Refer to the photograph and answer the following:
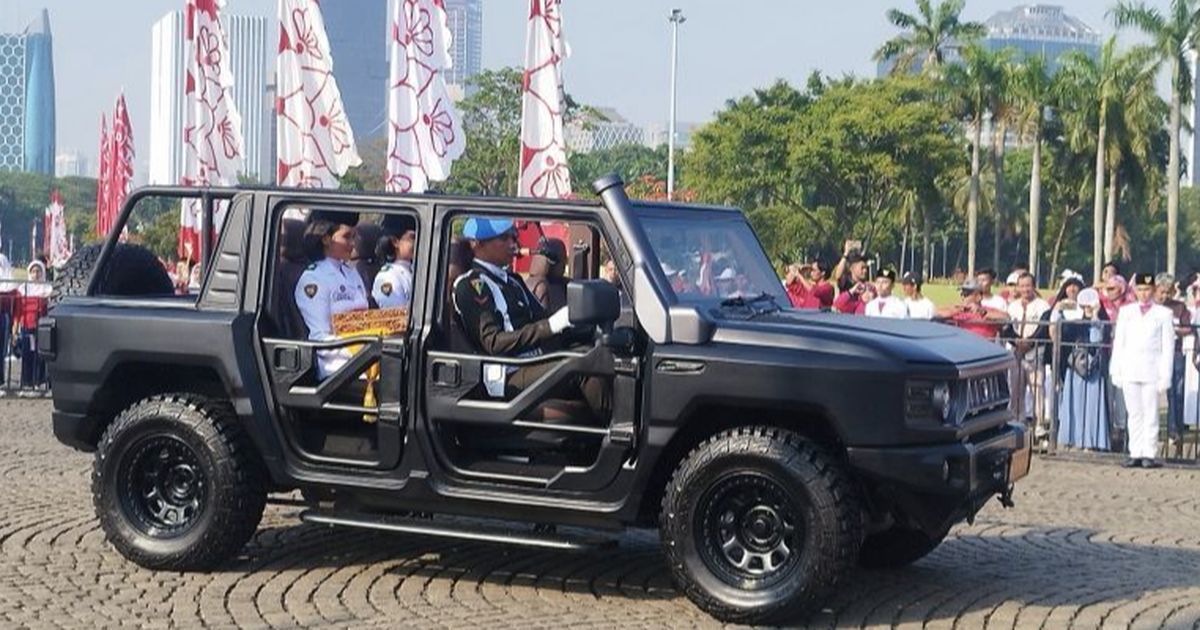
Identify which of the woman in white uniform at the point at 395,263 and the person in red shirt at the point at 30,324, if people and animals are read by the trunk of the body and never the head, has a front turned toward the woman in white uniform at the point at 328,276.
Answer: the person in red shirt

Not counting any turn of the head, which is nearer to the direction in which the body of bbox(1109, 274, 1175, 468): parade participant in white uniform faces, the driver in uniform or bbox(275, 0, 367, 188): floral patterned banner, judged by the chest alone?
the driver in uniform

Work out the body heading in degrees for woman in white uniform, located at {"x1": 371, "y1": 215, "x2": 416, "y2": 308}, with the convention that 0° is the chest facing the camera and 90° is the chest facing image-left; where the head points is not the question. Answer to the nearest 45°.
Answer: approximately 270°

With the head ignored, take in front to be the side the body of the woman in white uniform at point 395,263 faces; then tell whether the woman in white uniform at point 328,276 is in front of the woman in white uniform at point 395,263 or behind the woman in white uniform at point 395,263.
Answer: behind

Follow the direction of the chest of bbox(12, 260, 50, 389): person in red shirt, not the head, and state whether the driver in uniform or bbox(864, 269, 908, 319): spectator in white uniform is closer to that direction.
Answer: the driver in uniform

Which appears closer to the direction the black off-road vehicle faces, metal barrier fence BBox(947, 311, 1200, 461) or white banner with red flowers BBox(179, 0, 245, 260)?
the metal barrier fence

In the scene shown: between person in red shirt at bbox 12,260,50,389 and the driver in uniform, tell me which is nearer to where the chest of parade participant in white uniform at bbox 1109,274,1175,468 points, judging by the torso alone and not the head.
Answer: the driver in uniform
